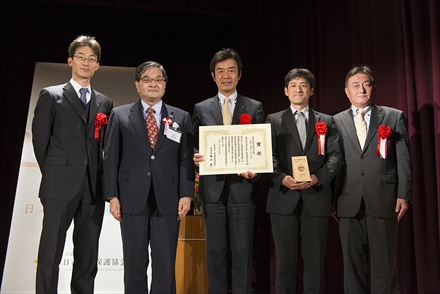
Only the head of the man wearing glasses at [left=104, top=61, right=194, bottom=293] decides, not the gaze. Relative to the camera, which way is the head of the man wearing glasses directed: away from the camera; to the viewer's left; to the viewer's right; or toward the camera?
toward the camera

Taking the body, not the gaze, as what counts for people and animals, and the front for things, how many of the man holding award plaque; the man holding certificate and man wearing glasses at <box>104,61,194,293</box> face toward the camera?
3

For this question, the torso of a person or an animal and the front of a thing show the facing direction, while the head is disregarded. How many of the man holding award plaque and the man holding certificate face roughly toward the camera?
2

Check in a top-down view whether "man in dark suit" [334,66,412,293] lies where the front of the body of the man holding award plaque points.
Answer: no

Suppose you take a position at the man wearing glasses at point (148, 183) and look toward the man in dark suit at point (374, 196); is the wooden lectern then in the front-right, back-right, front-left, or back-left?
front-left

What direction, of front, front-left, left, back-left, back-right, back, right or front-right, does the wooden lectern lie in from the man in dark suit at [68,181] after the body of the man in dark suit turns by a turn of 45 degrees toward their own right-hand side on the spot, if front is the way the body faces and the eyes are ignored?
back-left

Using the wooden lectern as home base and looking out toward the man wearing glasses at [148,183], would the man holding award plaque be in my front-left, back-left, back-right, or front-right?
front-left

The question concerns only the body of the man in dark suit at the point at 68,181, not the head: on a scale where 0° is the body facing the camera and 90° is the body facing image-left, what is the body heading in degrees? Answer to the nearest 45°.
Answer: approximately 315°

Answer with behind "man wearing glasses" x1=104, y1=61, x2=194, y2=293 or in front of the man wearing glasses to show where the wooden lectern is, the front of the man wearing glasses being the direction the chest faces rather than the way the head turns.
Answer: behind

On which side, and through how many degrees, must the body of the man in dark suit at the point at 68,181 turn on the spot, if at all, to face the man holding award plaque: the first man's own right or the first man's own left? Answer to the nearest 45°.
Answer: approximately 45° to the first man's own left

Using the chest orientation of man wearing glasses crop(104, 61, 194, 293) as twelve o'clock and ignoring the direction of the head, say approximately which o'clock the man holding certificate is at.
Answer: The man holding certificate is roughly at 9 o'clock from the man wearing glasses.

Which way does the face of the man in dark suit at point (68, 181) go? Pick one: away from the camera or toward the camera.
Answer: toward the camera

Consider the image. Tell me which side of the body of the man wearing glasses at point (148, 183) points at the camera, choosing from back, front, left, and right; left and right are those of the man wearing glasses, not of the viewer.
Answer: front

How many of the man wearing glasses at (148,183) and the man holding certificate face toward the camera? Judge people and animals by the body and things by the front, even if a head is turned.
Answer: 2

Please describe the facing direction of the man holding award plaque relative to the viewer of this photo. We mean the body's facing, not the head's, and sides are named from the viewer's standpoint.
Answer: facing the viewer

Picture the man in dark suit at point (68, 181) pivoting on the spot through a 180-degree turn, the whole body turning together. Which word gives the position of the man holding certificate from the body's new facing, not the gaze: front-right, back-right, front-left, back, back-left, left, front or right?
back-right

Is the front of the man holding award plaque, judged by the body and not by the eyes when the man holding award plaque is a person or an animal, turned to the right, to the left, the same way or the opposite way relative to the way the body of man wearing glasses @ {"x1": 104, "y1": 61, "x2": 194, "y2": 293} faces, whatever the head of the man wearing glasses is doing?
the same way

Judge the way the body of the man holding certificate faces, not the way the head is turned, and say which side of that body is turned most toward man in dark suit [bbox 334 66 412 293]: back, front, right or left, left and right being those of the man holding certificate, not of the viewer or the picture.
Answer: left
